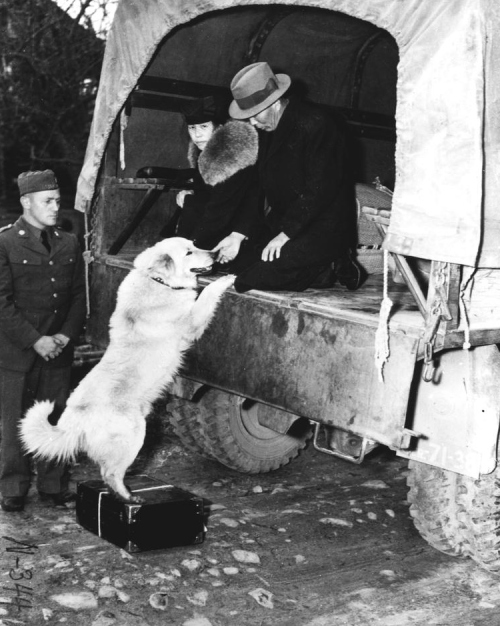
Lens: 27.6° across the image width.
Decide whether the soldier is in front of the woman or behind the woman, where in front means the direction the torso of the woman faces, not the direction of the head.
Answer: in front

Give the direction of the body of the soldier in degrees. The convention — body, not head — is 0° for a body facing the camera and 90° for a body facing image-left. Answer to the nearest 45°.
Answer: approximately 315°

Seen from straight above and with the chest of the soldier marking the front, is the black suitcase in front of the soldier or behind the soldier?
in front

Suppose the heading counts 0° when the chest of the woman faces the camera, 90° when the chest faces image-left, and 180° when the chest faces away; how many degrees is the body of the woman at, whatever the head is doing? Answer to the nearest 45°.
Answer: approximately 45°

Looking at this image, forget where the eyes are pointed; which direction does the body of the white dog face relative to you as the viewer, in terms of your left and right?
facing to the right of the viewer

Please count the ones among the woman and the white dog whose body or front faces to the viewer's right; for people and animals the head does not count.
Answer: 1
